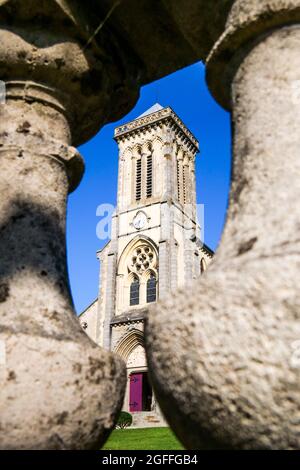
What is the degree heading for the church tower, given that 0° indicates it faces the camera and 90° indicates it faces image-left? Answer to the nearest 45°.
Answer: approximately 45°

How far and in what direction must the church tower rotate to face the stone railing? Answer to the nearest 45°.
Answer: approximately 45° to its left
